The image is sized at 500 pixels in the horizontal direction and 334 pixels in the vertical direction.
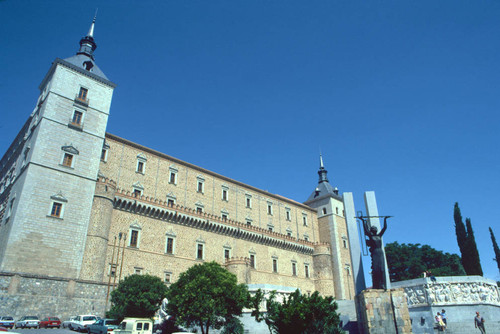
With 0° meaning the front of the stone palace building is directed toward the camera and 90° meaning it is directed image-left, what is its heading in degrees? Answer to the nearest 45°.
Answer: approximately 315°

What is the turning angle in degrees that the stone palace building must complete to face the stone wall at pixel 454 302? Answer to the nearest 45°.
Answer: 0° — it already faces it

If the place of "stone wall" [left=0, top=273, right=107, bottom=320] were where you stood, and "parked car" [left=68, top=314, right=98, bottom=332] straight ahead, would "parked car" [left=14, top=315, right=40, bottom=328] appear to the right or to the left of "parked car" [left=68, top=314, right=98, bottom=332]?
right

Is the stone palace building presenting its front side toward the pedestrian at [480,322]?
yes

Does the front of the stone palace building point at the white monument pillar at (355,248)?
yes

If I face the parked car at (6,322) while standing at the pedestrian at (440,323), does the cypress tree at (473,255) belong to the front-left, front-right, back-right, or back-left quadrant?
back-right

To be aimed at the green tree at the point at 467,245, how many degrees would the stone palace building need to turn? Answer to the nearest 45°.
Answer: approximately 45° to its left
